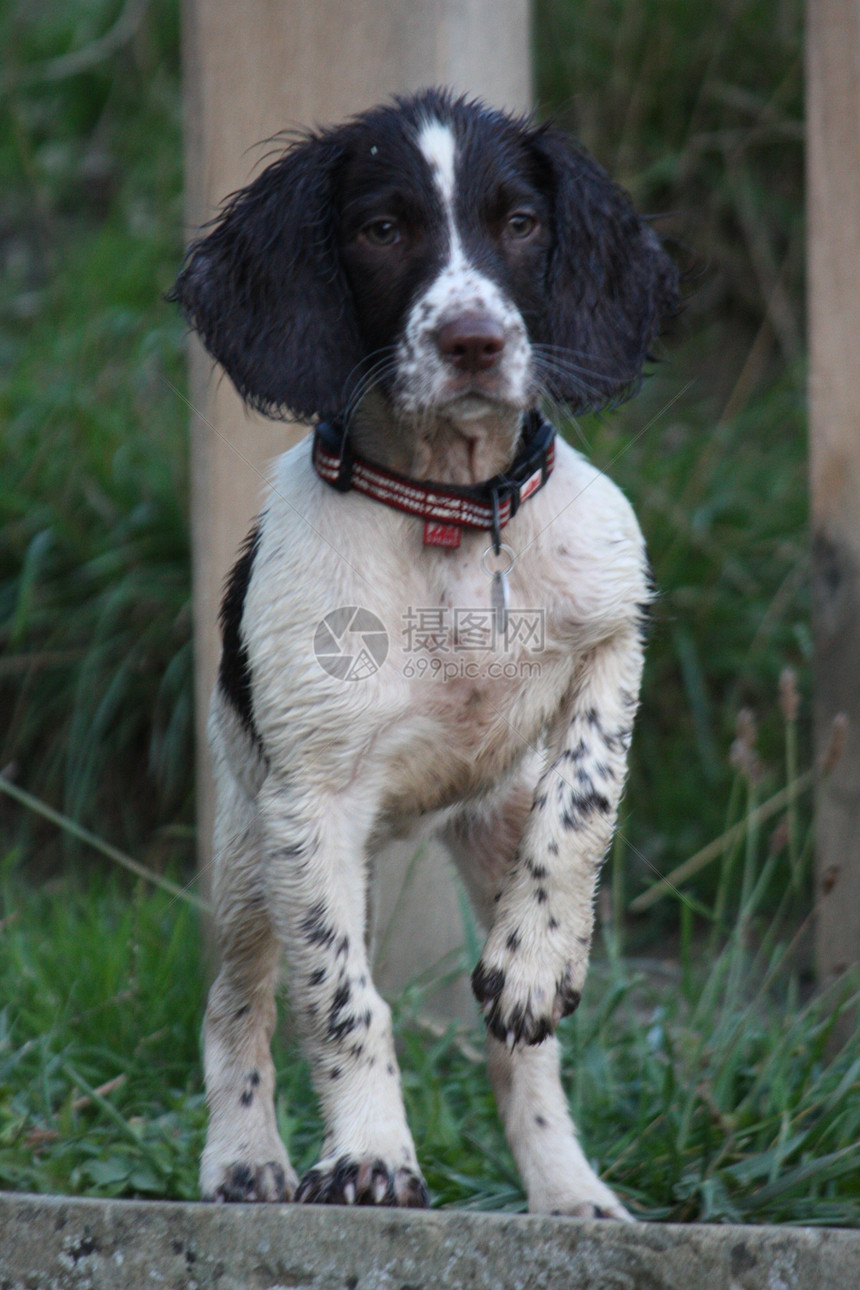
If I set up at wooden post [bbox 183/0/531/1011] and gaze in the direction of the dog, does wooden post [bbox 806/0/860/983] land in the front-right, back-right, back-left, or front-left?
front-left

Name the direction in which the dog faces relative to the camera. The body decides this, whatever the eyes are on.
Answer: toward the camera

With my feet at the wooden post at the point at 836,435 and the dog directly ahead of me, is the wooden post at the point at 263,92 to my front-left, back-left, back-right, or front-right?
front-right

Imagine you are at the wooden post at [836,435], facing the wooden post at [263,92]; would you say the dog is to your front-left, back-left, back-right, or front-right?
front-left

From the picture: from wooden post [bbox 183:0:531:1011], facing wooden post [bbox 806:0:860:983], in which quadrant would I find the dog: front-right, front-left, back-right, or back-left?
front-right

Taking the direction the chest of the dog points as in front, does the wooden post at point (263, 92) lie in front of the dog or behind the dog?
behind

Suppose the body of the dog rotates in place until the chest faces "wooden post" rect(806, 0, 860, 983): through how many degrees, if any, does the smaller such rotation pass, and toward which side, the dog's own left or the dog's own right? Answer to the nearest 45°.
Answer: approximately 135° to the dog's own left
